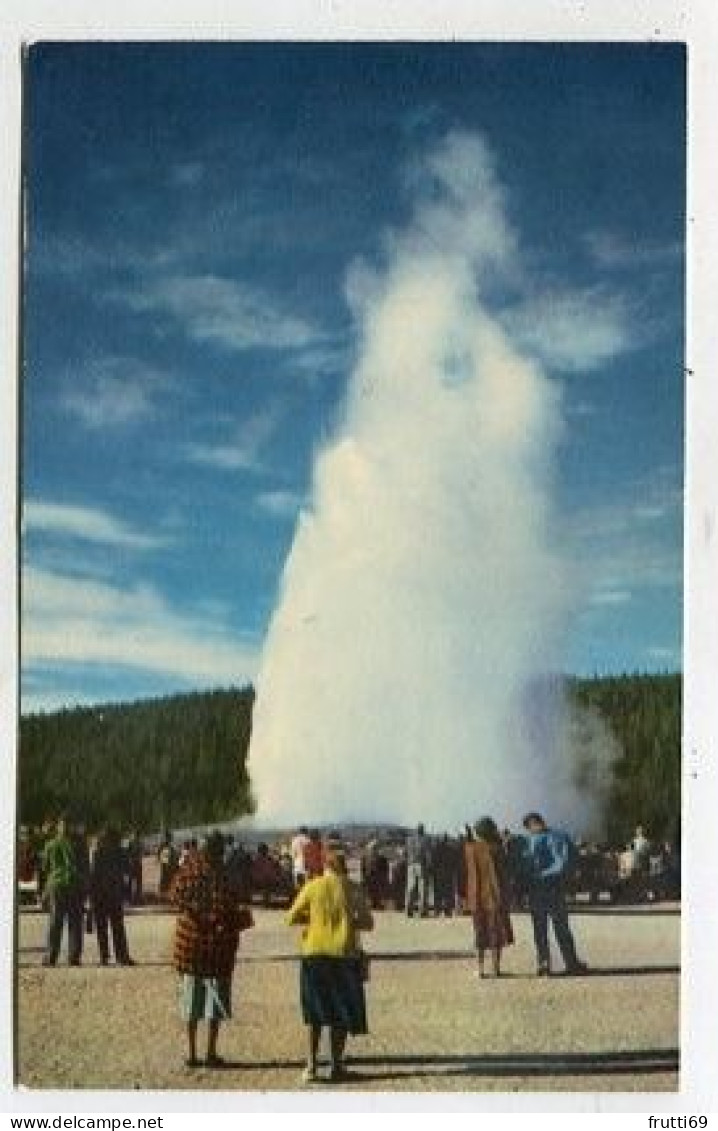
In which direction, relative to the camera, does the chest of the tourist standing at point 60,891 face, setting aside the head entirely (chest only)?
away from the camera

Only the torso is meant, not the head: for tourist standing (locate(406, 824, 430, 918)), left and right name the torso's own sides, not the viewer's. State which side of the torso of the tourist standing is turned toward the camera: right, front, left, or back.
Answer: back

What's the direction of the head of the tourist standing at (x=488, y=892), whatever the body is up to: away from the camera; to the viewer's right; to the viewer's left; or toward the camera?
away from the camera

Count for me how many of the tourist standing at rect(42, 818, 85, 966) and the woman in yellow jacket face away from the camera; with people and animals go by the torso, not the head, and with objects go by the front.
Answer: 2

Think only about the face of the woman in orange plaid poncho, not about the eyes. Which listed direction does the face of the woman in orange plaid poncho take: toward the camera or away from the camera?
away from the camera

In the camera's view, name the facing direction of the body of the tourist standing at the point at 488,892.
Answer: away from the camera

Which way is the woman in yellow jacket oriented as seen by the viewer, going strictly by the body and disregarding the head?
away from the camera

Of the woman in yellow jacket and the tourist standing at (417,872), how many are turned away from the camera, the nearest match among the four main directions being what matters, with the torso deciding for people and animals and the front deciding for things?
2
